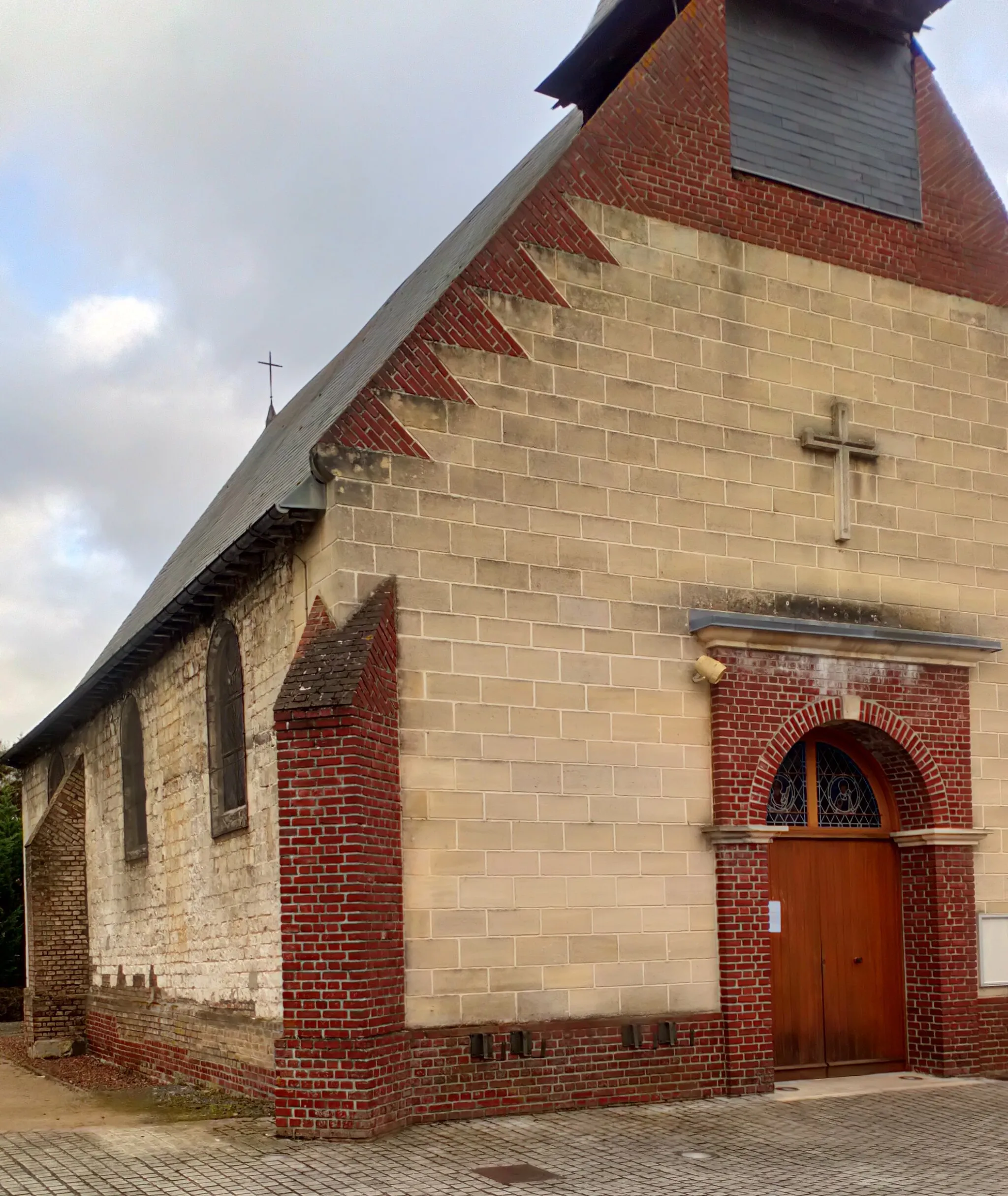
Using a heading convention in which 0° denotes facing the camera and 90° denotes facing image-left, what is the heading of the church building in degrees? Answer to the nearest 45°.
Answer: approximately 315°
